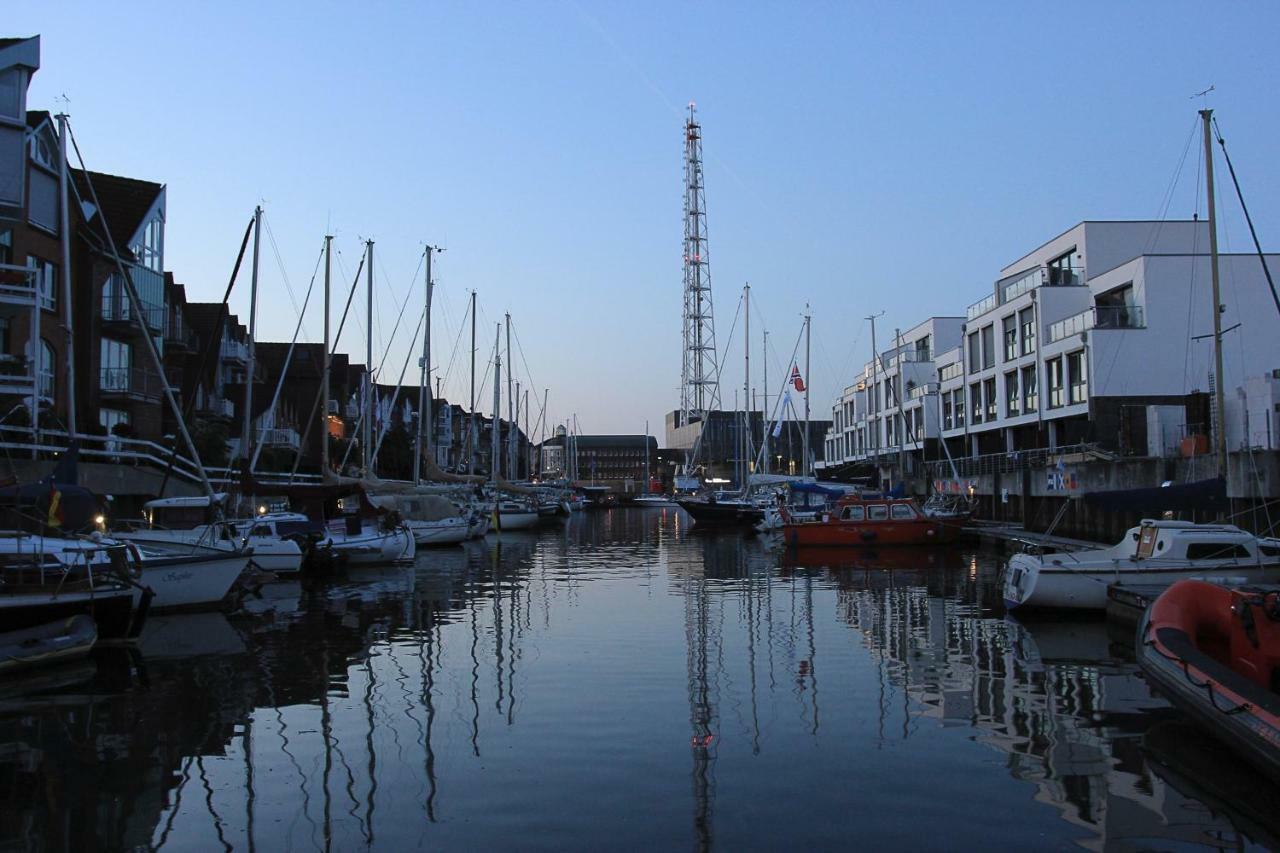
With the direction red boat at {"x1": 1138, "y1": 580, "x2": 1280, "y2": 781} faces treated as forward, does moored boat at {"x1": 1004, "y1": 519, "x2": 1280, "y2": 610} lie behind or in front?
in front

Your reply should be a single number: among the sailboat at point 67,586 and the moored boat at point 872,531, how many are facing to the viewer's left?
1

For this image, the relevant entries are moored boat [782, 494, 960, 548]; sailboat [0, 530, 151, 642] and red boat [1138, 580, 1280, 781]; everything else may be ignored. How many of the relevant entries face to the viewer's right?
1

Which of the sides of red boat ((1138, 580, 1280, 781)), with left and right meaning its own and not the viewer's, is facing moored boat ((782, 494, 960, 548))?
front
